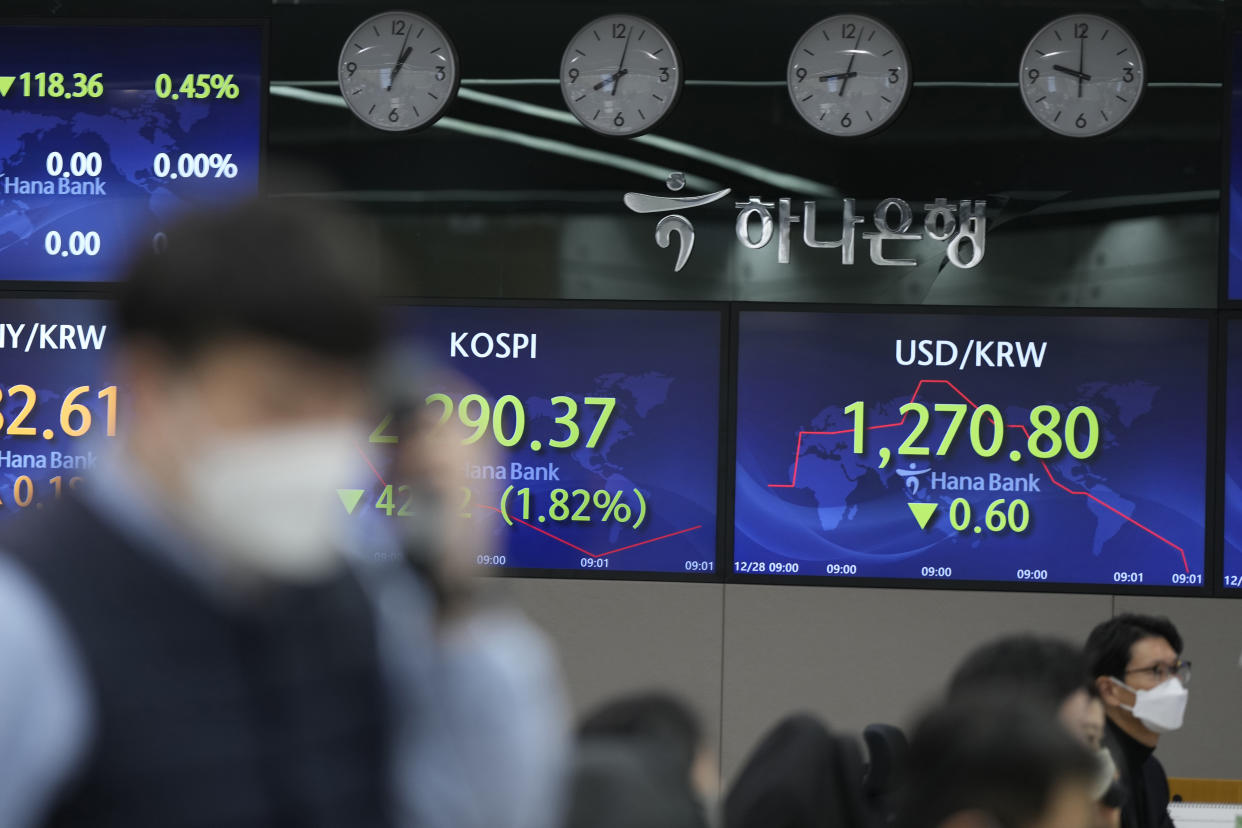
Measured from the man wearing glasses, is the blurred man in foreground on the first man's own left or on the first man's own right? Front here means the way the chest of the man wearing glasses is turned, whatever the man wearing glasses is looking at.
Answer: on the first man's own right

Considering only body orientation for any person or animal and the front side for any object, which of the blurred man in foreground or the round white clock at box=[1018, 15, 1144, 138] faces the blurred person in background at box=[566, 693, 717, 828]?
the round white clock

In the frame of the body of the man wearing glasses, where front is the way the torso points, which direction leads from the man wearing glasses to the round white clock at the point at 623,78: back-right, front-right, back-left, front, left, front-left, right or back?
back

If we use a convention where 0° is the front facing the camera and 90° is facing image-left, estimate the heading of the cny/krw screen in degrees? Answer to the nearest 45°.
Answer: approximately 0°

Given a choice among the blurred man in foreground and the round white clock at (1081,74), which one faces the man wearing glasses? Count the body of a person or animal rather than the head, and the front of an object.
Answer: the round white clock

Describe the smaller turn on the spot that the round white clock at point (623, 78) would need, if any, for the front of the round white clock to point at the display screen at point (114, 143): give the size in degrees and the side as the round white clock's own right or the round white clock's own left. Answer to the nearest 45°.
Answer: approximately 90° to the round white clock's own right

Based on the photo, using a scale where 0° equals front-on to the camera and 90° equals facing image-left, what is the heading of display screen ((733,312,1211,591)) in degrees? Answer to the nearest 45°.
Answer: approximately 0°

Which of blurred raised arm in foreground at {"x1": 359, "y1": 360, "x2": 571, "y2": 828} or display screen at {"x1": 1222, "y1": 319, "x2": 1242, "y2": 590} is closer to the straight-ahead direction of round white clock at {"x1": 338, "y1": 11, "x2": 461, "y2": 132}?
the blurred raised arm in foreground
